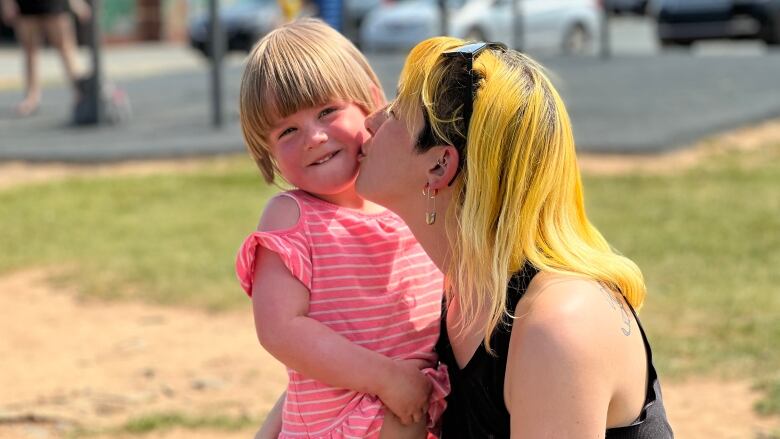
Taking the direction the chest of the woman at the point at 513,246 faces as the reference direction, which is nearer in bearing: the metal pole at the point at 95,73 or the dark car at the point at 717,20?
the metal pole

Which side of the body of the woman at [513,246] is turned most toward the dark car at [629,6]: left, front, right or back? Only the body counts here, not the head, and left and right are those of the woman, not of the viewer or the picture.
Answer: right

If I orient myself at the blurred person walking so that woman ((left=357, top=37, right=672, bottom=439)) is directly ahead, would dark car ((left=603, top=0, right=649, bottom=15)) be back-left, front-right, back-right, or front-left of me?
back-left

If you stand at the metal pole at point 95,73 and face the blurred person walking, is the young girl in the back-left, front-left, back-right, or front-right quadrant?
back-left

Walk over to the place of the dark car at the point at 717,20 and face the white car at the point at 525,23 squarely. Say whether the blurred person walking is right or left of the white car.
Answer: left

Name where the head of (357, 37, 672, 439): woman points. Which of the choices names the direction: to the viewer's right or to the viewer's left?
to the viewer's left

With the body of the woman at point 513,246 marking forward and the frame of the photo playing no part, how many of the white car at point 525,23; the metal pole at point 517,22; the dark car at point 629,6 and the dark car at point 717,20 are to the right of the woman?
4

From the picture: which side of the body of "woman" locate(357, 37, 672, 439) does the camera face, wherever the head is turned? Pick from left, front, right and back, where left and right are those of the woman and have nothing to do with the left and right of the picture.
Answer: left
